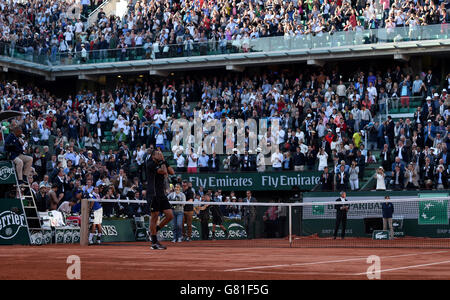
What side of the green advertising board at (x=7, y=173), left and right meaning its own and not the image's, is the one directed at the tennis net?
left

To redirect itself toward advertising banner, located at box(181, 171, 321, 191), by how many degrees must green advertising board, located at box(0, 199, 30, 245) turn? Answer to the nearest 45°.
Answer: approximately 135° to its left

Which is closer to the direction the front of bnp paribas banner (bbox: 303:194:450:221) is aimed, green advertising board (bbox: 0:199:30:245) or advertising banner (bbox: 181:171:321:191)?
the green advertising board

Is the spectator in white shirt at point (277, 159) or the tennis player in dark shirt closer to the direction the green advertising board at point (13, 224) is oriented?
the tennis player in dark shirt

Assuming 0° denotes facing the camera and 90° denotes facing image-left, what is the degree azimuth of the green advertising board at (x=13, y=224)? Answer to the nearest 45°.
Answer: approximately 0°

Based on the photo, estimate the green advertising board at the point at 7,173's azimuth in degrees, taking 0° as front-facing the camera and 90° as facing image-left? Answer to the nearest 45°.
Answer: approximately 0°

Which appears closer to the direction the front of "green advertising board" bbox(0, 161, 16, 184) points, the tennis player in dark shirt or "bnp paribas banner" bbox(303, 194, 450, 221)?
the tennis player in dark shirt

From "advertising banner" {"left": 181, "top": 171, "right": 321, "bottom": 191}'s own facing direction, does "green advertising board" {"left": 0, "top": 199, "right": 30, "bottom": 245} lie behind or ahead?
ahead

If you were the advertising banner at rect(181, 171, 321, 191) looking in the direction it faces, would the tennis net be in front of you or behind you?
in front

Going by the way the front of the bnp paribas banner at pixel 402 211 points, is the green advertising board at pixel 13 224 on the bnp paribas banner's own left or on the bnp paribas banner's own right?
on the bnp paribas banner's own right
